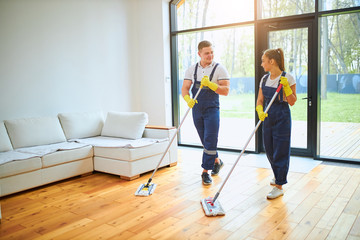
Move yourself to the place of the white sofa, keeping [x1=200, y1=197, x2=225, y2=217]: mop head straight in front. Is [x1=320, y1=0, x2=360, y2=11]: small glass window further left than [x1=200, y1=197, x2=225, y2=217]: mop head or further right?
left

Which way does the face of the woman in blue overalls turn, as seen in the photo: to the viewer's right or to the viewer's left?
to the viewer's left

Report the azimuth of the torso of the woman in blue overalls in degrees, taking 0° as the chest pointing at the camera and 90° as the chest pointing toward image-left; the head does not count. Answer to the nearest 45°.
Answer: approximately 45°

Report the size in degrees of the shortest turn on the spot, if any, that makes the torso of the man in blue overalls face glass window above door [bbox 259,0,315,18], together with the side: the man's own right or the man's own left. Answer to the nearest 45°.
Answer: approximately 135° to the man's own left

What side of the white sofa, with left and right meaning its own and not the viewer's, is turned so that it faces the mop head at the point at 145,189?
front

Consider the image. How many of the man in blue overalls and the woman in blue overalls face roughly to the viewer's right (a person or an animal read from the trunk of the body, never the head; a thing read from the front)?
0

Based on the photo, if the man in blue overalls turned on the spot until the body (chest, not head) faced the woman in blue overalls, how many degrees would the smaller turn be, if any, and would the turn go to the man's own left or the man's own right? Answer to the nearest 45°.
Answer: approximately 45° to the man's own left

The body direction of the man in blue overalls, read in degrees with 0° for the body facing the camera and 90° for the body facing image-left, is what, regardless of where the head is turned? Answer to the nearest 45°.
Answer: approximately 0°

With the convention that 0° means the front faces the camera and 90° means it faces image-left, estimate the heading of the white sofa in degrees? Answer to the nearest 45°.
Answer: approximately 315°

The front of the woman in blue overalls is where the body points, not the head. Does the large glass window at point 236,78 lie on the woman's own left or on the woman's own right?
on the woman's own right
